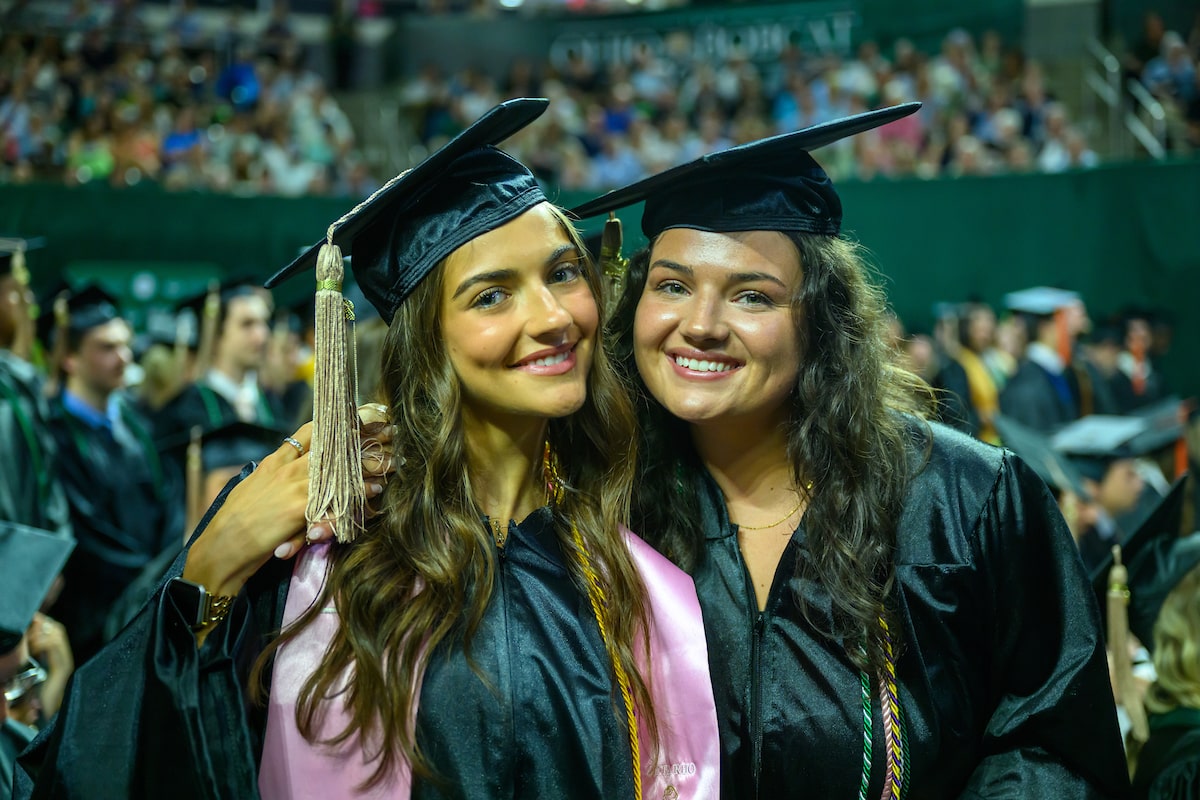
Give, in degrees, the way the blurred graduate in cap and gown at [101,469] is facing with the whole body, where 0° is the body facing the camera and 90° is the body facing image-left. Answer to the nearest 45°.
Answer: approximately 315°

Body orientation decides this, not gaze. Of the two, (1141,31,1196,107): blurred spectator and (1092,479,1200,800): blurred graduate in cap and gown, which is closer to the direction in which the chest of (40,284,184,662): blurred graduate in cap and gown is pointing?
the blurred graduate in cap and gown

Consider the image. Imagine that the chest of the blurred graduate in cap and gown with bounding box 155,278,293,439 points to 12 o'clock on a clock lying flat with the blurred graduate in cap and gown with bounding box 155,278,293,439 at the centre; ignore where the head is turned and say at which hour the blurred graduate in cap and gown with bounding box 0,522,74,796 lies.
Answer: the blurred graduate in cap and gown with bounding box 0,522,74,796 is roughly at 2 o'clock from the blurred graduate in cap and gown with bounding box 155,278,293,439.

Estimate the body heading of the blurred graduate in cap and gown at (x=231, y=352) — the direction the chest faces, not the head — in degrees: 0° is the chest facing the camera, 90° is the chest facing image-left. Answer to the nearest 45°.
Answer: approximately 315°
